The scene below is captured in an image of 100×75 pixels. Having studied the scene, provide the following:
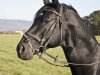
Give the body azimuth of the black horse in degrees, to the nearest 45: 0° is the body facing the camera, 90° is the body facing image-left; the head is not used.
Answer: approximately 90°
